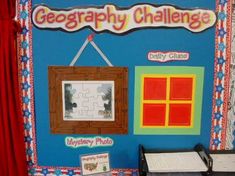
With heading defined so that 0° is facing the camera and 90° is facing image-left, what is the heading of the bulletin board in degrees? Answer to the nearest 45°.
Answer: approximately 0°

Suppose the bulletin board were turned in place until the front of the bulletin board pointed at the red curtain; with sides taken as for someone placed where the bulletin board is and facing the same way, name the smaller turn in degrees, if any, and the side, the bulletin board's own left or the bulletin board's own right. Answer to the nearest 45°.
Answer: approximately 90° to the bulletin board's own right
